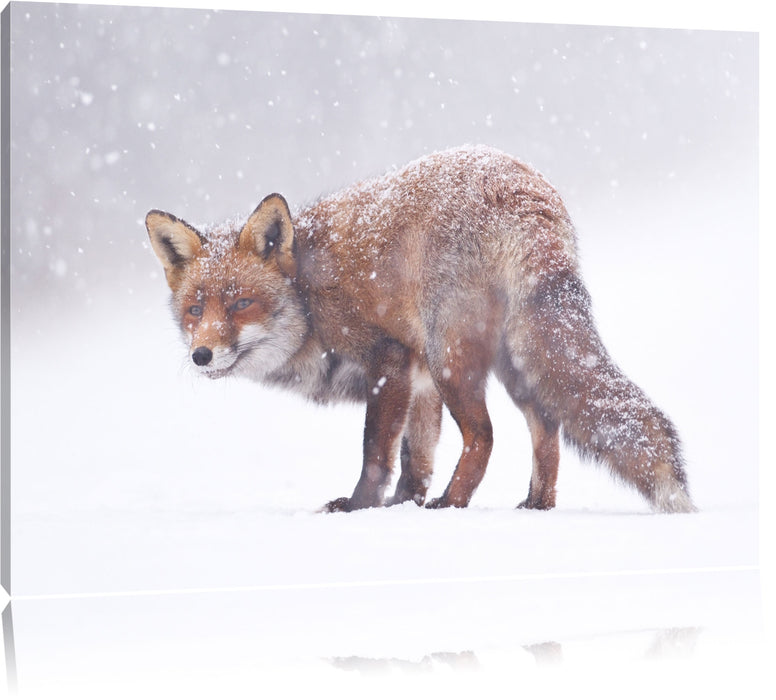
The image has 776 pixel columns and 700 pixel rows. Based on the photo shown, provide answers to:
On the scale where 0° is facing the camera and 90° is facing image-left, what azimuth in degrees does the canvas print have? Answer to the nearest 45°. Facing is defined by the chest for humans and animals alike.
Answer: approximately 315°

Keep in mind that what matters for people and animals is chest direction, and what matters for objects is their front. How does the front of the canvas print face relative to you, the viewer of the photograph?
facing the viewer and to the right of the viewer
